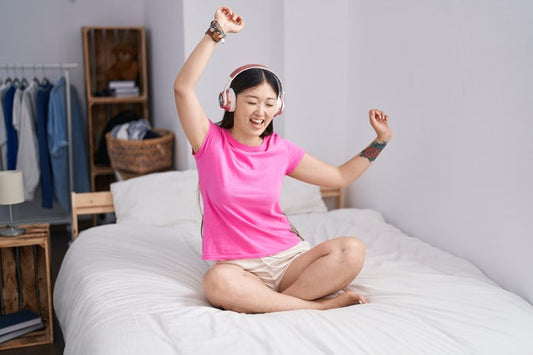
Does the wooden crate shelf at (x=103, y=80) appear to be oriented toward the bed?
yes

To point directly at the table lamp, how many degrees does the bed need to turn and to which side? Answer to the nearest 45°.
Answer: approximately 135° to its right

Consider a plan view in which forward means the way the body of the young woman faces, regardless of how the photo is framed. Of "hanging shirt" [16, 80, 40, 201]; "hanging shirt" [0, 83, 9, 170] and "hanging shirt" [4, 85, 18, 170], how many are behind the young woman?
3

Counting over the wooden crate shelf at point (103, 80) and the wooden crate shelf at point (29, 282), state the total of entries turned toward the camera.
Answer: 2

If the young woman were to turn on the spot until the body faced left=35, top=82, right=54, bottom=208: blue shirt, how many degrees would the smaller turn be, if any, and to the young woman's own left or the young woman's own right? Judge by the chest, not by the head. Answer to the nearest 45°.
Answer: approximately 180°

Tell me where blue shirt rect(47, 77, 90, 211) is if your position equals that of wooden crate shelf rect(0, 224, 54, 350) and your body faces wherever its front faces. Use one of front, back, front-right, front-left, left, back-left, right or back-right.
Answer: back

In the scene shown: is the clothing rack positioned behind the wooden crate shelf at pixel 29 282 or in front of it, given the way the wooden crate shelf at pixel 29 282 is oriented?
behind
